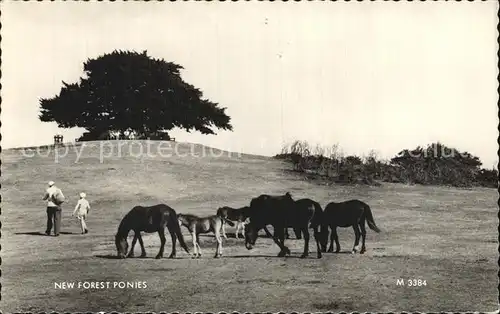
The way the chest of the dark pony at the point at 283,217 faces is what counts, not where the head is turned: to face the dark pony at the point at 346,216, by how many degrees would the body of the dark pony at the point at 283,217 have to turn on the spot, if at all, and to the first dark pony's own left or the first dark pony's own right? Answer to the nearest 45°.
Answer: approximately 180°

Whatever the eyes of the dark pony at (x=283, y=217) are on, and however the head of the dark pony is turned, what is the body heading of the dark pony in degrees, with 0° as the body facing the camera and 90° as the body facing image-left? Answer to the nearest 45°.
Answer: approximately 90°
